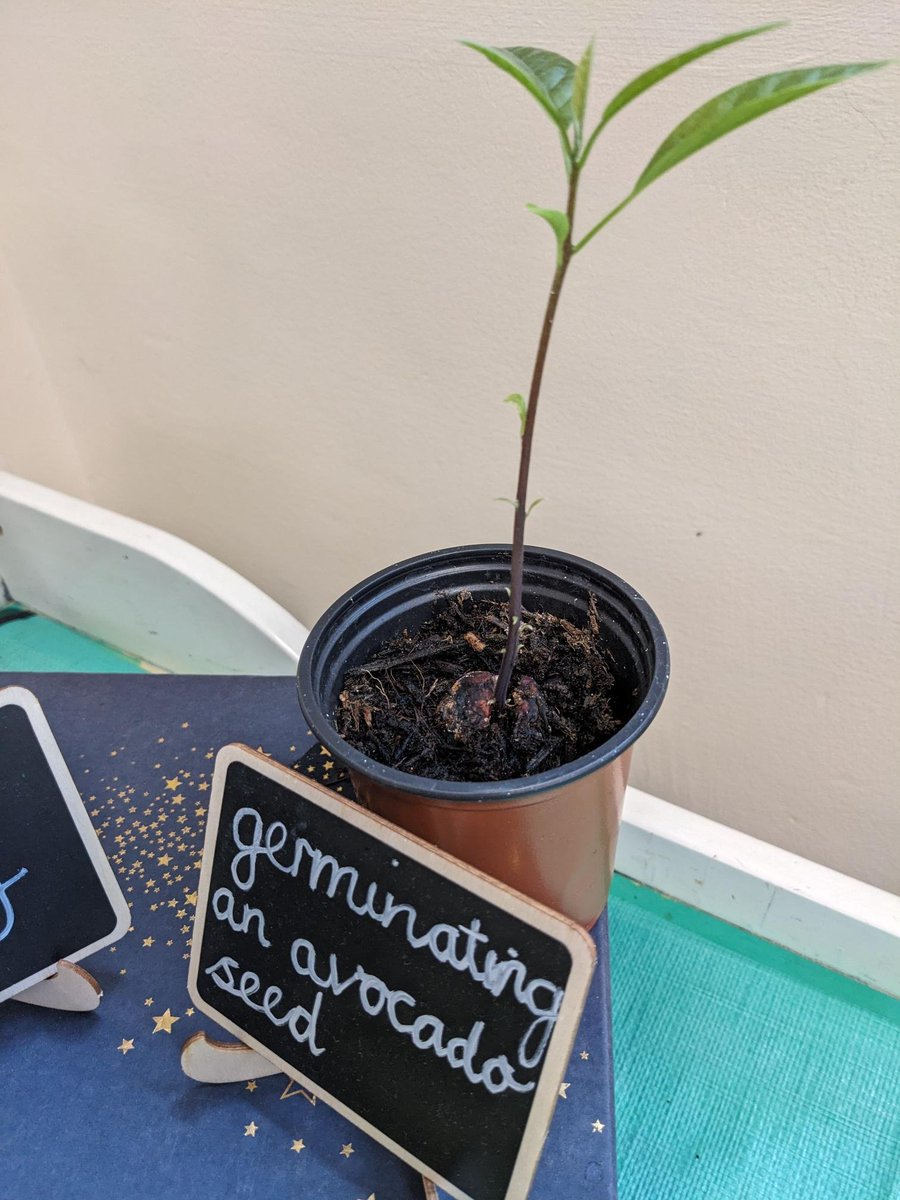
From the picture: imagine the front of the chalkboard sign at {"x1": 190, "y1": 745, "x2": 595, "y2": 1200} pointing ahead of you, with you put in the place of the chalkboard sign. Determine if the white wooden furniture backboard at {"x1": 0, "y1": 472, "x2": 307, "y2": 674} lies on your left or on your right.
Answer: on your right

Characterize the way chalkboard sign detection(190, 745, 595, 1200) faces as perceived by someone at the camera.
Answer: facing the viewer and to the left of the viewer

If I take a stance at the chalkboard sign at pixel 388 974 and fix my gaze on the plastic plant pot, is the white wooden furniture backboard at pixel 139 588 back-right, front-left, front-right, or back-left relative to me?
front-left

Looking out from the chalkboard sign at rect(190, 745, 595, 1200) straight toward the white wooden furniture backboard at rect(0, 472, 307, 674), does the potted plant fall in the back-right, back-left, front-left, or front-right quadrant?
front-right
